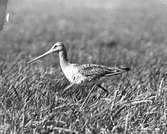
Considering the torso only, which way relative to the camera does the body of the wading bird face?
to the viewer's left
